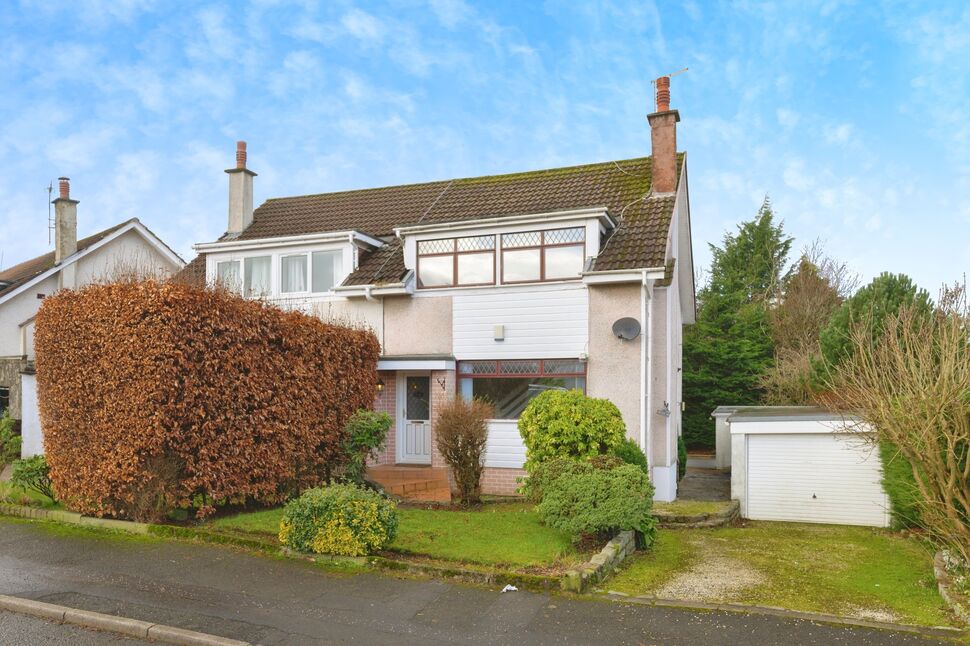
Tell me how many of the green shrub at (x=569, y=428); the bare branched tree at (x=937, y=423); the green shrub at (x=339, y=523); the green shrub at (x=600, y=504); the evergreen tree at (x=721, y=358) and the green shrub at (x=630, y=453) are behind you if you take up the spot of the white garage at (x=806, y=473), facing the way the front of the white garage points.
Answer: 1

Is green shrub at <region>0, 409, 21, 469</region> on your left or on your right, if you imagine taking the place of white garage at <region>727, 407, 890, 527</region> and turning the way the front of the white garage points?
on your right

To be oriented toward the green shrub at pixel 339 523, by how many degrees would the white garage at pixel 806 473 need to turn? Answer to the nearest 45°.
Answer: approximately 45° to its right

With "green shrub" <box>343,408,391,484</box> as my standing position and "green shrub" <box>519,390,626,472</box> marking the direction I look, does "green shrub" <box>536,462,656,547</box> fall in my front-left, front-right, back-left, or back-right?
front-right

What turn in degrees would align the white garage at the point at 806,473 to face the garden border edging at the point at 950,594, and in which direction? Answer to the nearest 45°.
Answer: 0° — it already faces it

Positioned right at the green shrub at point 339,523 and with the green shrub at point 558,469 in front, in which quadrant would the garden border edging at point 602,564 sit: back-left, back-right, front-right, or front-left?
front-right

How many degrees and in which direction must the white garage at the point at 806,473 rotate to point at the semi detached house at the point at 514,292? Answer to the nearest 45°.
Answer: approximately 90° to its right

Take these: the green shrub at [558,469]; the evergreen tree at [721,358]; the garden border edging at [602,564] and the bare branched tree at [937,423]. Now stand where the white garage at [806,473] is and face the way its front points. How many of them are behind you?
1

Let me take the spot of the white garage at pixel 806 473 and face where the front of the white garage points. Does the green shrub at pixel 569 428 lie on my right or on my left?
on my right

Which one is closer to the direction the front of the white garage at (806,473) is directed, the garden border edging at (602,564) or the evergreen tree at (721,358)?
the garden border edging

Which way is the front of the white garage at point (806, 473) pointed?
toward the camera
